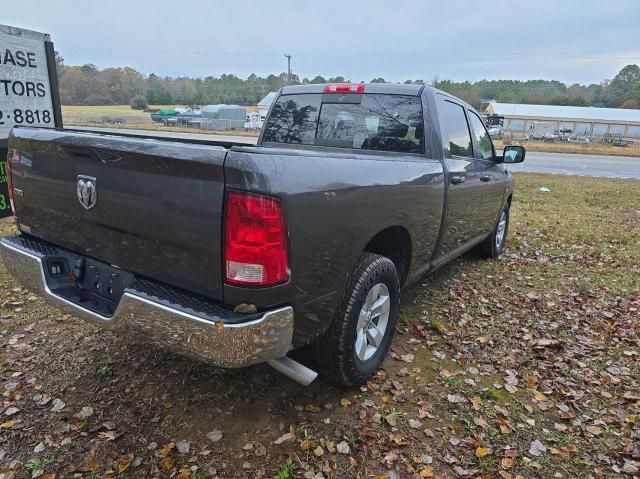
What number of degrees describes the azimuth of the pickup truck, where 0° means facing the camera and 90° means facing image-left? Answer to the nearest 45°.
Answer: approximately 225°

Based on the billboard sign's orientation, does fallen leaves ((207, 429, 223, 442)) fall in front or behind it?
in front

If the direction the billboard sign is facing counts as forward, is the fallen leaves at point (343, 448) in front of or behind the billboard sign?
in front

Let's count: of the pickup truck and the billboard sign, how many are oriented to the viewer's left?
0

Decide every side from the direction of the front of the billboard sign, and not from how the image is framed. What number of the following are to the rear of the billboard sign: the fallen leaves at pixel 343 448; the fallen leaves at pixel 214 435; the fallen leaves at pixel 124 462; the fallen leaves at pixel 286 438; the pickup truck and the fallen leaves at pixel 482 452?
0

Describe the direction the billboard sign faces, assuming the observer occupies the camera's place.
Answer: facing the viewer and to the right of the viewer

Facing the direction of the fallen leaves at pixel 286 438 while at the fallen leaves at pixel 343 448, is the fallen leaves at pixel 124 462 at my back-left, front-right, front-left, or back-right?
front-left

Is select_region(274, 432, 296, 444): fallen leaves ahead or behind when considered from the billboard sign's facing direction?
ahead
